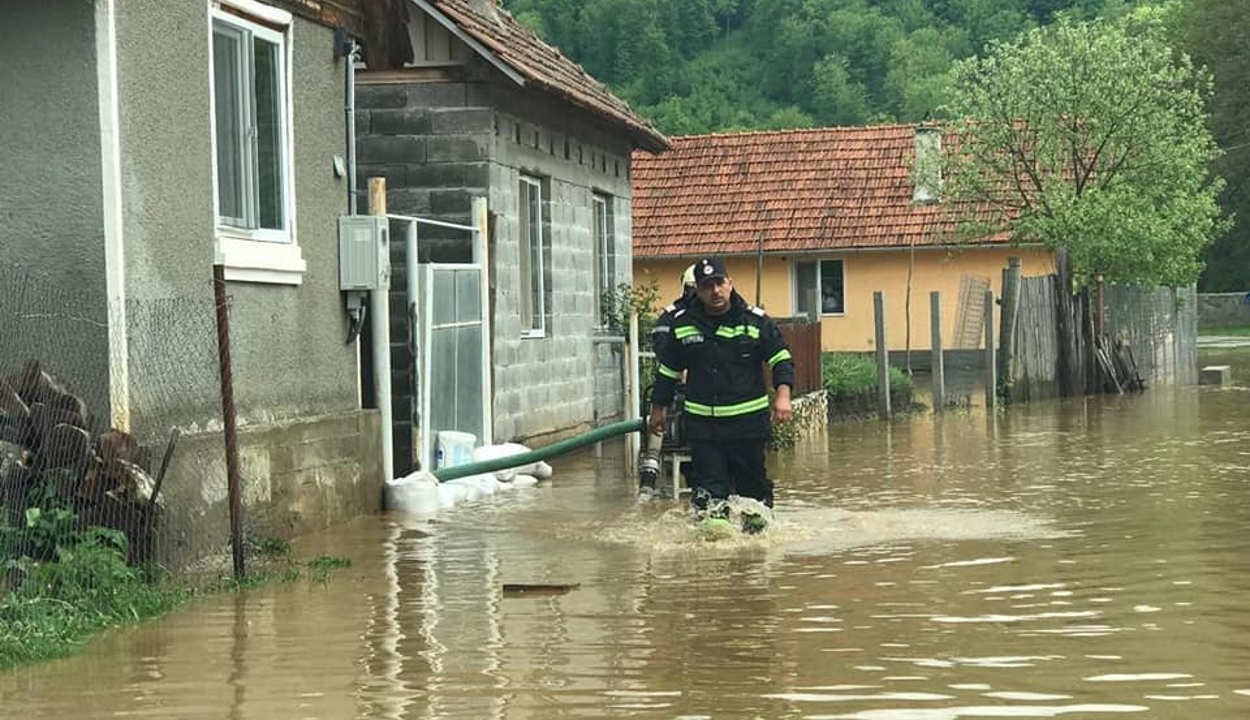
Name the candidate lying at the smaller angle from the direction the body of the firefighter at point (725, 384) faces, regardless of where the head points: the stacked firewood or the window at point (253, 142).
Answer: the stacked firewood

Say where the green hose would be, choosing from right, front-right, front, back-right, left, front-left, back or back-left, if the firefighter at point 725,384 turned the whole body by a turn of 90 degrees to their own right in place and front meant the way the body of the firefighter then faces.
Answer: front-right

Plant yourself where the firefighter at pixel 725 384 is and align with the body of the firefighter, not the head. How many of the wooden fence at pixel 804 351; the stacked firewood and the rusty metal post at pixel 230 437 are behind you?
1

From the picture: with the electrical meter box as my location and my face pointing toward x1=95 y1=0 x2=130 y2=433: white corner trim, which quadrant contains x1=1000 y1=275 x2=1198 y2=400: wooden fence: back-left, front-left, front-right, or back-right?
back-left

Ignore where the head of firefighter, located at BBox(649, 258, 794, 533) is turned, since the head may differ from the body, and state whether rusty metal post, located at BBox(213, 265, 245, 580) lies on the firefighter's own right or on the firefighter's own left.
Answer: on the firefighter's own right

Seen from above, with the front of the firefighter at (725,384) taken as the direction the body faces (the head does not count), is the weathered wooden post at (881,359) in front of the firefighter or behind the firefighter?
behind

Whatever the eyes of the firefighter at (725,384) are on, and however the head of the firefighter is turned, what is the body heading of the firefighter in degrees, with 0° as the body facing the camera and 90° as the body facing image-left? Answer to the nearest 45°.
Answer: approximately 0°

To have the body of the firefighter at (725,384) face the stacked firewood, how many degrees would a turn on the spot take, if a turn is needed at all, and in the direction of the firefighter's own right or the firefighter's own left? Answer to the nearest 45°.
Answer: approximately 45° to the firefighter's own right

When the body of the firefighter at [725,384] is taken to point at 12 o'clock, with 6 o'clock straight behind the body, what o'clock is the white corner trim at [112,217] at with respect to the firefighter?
The white corner trim is roughly at 2 o'clock from the firefighter.

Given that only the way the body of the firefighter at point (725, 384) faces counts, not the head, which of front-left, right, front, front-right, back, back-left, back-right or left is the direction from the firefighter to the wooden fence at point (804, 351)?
back

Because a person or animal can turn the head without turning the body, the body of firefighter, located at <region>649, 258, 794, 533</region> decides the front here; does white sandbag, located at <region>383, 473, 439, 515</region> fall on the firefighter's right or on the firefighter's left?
on the firefighter's right

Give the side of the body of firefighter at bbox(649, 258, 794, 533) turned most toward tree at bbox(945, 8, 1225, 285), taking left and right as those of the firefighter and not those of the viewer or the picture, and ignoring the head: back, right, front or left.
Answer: back

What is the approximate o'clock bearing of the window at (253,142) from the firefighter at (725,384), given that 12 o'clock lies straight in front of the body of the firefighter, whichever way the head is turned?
The window is roughly at 3 o'clock from the firefighter.

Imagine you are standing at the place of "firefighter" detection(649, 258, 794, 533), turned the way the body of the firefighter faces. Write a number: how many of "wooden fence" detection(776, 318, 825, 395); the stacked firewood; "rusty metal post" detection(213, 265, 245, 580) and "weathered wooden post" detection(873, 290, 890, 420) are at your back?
2

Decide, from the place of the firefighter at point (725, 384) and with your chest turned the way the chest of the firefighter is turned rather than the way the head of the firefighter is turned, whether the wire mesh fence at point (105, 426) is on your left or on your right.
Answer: on your right
